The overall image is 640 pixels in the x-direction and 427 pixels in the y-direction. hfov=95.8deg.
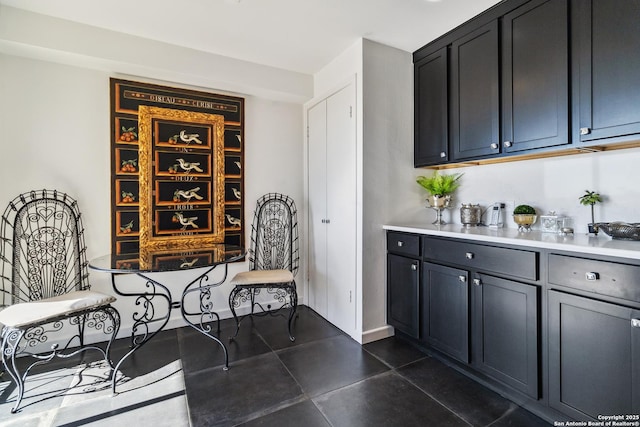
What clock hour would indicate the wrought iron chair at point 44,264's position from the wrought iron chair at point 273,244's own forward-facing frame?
the wrought iron chair at point 44,264 is roughly at 1 o'clock from the wrought iron chair at point 273,244.

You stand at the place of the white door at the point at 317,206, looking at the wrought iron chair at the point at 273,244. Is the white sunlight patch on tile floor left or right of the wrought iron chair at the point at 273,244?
left

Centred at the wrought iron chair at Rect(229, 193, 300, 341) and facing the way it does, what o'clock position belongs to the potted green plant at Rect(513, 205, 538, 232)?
The potted green plant is roughly at 9 o'clock from the wrought iron chair.

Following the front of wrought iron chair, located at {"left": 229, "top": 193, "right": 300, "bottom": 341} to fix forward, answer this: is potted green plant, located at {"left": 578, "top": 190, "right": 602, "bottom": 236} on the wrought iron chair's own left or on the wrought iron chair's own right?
on the wrought iron chair's own left

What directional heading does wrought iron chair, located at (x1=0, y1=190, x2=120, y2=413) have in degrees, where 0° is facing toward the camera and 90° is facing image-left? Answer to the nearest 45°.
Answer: approximately 315°

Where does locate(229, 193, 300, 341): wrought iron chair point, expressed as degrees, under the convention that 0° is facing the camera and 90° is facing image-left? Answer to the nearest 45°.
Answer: approximately 45°
